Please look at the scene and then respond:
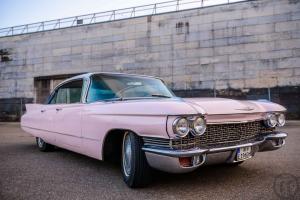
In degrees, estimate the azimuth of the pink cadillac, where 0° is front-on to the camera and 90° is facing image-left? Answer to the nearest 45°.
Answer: approximately 315°
